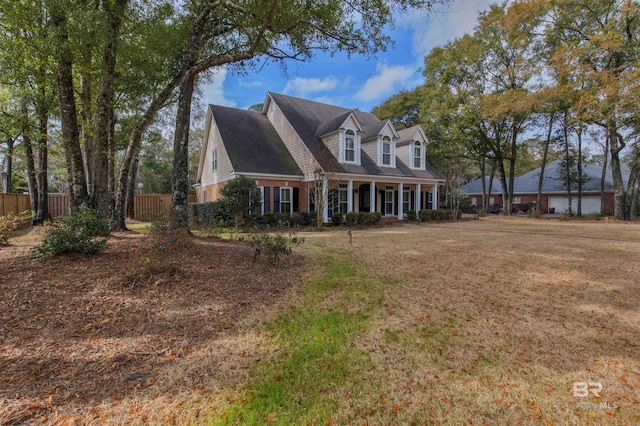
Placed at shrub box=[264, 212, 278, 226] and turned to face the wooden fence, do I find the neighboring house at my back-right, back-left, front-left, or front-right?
back-right

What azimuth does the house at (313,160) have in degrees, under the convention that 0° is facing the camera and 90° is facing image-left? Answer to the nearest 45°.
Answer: approximately 315°

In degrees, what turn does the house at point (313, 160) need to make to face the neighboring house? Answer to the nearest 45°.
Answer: approximately 90° to its left

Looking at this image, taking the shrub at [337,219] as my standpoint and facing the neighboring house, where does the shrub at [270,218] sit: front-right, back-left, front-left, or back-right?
back-left

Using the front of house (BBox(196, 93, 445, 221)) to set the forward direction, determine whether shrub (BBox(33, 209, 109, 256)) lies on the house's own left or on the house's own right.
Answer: on the house's own right

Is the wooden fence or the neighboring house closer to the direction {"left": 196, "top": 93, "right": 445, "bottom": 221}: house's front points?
the neighboring house

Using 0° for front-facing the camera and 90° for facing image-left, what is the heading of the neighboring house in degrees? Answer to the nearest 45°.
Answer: approximately 0°

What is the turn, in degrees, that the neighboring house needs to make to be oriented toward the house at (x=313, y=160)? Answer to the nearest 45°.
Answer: approximately 45° to its right

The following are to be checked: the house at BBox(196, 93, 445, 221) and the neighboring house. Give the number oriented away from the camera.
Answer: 0

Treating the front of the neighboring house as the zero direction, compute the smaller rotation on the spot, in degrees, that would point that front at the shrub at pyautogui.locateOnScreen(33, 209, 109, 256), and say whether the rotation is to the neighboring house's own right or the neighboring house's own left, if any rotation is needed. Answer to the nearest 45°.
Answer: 0° — it already faces it

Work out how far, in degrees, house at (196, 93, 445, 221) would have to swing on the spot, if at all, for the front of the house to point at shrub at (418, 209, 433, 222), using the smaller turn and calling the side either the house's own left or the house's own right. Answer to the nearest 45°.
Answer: approximately 45° to the house's own left
